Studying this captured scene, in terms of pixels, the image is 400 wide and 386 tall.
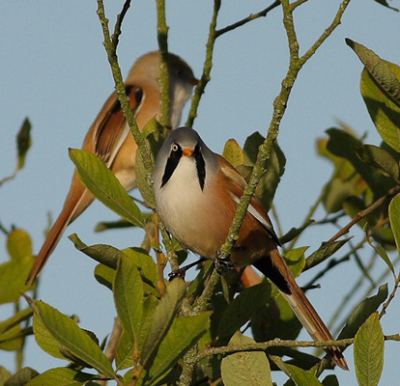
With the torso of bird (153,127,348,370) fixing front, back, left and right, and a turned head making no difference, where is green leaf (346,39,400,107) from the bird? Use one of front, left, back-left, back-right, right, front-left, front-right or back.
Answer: left

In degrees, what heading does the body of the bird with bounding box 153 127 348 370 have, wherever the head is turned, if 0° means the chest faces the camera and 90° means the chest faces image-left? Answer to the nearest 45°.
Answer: approximately 45°

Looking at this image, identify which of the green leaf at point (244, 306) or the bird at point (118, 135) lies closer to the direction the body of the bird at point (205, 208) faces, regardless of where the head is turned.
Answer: the green leaf

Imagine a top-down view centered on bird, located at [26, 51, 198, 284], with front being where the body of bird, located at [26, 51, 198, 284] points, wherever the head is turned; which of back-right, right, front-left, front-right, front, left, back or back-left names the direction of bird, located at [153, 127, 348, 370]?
right

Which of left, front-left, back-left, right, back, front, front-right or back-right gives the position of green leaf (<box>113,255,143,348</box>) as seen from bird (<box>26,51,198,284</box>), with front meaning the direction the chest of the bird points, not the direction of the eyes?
right

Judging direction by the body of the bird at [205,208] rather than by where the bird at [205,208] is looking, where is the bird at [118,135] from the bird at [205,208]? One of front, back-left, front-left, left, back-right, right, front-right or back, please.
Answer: back-right

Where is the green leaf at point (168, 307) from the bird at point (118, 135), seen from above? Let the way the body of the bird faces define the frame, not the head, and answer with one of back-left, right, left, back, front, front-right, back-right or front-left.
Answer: right

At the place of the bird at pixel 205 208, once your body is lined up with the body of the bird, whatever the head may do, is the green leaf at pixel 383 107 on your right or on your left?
on your left

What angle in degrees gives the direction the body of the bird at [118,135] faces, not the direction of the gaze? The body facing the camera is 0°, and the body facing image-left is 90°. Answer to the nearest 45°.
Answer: approximately 270°
